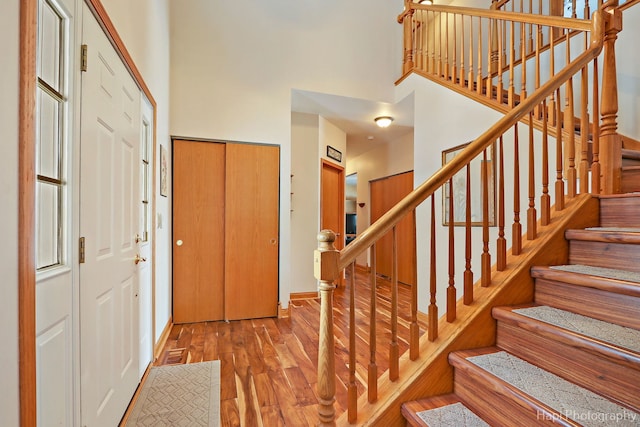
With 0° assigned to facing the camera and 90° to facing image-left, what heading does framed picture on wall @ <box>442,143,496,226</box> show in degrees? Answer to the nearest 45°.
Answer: approximately 45°

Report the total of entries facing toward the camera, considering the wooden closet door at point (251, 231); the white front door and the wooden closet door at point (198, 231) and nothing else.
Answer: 2

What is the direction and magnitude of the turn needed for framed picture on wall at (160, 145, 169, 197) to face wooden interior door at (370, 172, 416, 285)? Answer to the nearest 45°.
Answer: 0° — it already faces it

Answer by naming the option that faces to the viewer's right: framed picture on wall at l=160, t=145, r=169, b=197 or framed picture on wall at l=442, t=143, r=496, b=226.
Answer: framed picture on wall at l=160, t=145, r=169, b=197

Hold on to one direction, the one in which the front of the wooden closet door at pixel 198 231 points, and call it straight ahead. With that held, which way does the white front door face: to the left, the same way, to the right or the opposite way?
to the left

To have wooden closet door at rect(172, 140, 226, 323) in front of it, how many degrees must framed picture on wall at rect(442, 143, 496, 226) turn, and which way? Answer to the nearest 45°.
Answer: approximately 45° to its right

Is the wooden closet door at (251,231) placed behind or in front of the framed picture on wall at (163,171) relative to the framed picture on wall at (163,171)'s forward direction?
in front

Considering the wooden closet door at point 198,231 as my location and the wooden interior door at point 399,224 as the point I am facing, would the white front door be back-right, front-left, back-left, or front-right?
back-right

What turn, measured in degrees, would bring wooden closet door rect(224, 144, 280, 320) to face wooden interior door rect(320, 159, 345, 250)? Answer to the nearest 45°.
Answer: approximately 135° to its left

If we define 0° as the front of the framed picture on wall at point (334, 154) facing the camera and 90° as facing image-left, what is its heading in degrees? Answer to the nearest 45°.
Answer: approximately 315°

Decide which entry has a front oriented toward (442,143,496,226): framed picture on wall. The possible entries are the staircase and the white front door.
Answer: the white front door

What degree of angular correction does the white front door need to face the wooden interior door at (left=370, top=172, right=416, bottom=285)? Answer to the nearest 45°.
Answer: approximately 45° to its left

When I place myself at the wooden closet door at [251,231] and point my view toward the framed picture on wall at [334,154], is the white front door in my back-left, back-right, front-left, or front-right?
back-right

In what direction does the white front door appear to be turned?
to the viewer's right
